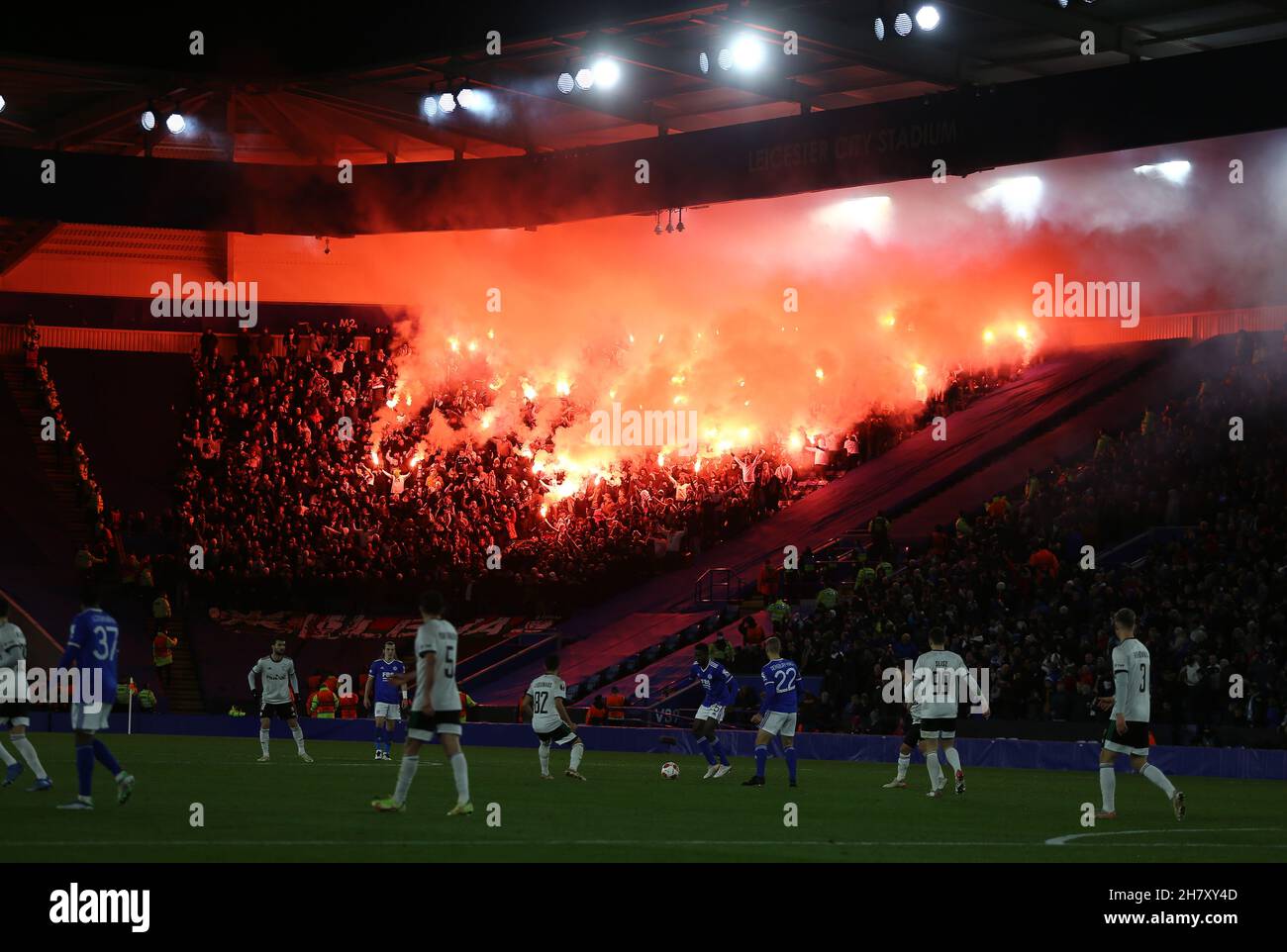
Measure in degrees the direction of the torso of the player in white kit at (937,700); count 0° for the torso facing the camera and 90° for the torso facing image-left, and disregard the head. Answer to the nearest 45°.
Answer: approximately 180°

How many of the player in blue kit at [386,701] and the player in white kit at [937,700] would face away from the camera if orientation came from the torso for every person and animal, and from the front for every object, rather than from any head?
1

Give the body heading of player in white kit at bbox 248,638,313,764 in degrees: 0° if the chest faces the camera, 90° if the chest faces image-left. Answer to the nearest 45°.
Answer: approximately 0°

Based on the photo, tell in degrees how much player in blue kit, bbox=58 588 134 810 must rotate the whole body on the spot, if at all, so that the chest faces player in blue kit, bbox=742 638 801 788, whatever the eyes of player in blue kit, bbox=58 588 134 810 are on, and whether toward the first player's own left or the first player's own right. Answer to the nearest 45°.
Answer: approximately 90° to the first player's own right

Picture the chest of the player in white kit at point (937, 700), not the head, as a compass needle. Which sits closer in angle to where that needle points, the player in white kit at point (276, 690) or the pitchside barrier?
the pitchside barrier

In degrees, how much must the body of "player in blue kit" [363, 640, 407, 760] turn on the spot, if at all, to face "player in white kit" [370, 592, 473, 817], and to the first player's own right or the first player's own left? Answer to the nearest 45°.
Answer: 0° — they already face them

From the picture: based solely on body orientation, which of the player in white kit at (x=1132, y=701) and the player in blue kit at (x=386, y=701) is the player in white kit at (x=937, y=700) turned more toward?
the player in blue kit

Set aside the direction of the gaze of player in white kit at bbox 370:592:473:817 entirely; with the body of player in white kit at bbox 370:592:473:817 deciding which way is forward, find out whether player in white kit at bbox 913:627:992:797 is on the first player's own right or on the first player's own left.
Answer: on the first player's own right

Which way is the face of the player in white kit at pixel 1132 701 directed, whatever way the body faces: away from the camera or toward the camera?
away from the camera
